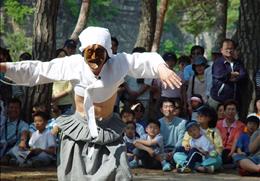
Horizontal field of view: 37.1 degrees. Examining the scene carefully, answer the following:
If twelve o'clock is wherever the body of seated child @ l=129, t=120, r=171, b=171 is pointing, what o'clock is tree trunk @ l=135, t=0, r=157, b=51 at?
The tree trunk is roughly at 6 o'clock from the seated child.

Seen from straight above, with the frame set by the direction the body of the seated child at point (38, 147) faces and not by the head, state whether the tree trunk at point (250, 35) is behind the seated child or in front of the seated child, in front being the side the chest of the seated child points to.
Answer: behind

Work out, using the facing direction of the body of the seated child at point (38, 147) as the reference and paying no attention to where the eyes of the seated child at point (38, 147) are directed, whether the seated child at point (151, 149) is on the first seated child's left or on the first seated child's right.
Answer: on the first seated child's left

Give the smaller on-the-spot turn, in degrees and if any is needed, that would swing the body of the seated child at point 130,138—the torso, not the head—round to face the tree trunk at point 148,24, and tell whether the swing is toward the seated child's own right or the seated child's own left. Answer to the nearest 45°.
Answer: approximately 180°

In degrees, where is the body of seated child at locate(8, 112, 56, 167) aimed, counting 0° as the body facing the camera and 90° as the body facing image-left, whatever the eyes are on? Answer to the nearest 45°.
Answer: approximately 45°

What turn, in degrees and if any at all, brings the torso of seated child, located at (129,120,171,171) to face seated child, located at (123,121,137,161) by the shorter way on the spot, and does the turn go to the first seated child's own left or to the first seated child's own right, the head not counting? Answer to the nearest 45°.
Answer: approximately 90° to the first seated child's own right
